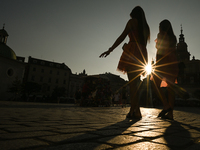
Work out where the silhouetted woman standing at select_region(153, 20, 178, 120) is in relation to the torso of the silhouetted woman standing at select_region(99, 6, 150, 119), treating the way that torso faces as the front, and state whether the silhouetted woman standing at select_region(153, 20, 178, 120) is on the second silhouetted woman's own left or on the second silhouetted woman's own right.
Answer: on the second silhouetted woman's own right

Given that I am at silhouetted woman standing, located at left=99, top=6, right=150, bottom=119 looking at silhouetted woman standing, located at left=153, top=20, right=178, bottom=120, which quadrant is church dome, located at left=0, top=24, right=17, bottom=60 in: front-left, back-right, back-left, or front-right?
back-left

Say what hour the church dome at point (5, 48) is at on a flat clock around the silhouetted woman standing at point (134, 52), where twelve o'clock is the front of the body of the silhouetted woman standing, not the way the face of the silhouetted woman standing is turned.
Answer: The church dome is roughly at 12 o'clock from the silhouetted woman standing.

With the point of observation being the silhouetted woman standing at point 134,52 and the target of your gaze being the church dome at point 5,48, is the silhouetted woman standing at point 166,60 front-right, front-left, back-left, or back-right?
back-right

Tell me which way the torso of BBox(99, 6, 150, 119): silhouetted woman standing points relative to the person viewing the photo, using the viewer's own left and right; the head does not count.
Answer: facing away from the viewer and to the left of the viewer

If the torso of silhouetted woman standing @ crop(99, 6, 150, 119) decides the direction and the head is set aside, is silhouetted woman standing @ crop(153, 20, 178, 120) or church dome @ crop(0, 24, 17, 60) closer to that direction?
the church dome
